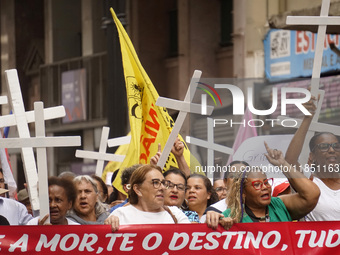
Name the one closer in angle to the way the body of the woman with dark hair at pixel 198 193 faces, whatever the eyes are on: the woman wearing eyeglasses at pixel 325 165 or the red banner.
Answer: the red banner

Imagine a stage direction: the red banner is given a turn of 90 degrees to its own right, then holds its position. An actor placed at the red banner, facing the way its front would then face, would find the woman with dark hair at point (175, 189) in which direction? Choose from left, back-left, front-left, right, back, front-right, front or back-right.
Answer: right

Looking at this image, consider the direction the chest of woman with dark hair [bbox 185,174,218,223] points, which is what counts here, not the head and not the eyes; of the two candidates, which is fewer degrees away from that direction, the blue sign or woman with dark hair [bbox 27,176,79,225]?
the woman with dark hair

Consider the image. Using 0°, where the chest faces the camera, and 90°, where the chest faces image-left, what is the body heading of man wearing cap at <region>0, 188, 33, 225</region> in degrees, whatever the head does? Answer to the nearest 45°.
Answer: approximately 45°

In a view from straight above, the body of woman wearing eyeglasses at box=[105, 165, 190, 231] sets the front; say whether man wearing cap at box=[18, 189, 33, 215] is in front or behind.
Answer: behind

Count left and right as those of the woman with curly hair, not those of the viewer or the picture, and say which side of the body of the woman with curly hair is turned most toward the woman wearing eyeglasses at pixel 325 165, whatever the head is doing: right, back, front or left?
left
